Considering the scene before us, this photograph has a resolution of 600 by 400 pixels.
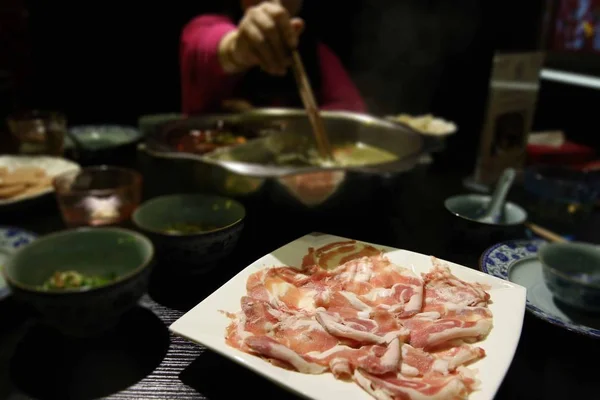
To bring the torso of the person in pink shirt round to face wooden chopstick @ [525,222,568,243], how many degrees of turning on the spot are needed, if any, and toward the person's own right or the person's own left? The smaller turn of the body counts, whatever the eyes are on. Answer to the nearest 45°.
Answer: approximately 45° to the person's own left

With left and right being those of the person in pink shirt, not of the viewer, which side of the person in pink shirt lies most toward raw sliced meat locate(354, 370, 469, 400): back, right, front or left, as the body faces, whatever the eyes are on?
front

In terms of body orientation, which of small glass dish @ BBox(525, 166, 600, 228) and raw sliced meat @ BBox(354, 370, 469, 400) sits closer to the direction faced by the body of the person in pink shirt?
the raw sliced meat

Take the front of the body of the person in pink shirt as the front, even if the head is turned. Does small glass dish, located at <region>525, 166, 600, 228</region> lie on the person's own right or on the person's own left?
on the person's own left

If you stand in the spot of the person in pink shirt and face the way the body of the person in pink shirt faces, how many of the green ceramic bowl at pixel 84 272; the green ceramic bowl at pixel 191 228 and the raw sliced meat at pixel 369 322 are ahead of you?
3

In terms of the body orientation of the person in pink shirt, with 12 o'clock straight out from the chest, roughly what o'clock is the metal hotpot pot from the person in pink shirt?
The metal hotpot pot is roughly at 12 o'clock from the person in pink shirt.

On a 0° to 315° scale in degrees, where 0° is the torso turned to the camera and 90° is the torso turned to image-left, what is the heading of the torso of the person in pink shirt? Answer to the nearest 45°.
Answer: approximately 0°

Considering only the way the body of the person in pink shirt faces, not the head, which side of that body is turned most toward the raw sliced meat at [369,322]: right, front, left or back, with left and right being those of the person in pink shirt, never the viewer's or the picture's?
front
